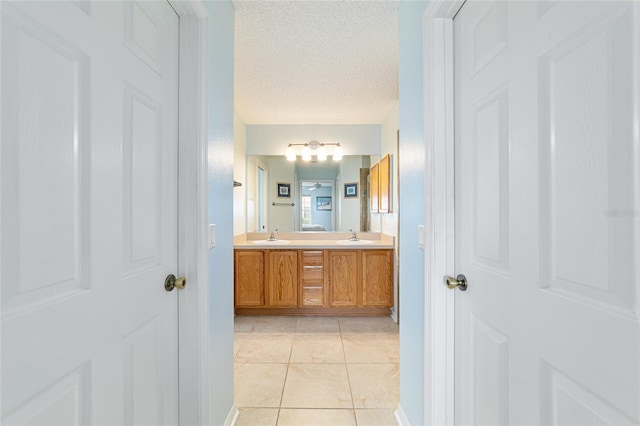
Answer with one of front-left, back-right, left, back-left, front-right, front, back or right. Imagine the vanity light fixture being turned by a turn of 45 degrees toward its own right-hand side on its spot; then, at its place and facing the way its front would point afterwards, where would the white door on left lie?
front-left

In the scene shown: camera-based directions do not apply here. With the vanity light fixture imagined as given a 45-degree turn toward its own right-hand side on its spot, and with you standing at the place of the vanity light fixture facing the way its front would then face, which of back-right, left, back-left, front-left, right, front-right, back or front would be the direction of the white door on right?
front-left

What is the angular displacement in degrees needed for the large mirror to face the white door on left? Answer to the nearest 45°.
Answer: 0° — it already faces it

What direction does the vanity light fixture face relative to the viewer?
toward the camera

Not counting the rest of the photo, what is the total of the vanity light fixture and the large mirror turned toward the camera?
2

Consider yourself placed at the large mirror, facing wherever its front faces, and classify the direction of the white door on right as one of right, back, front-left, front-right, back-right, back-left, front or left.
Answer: front

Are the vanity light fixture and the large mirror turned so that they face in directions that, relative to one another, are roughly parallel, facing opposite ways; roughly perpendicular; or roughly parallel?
roughly parallel

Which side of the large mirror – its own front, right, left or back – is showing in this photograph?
front
